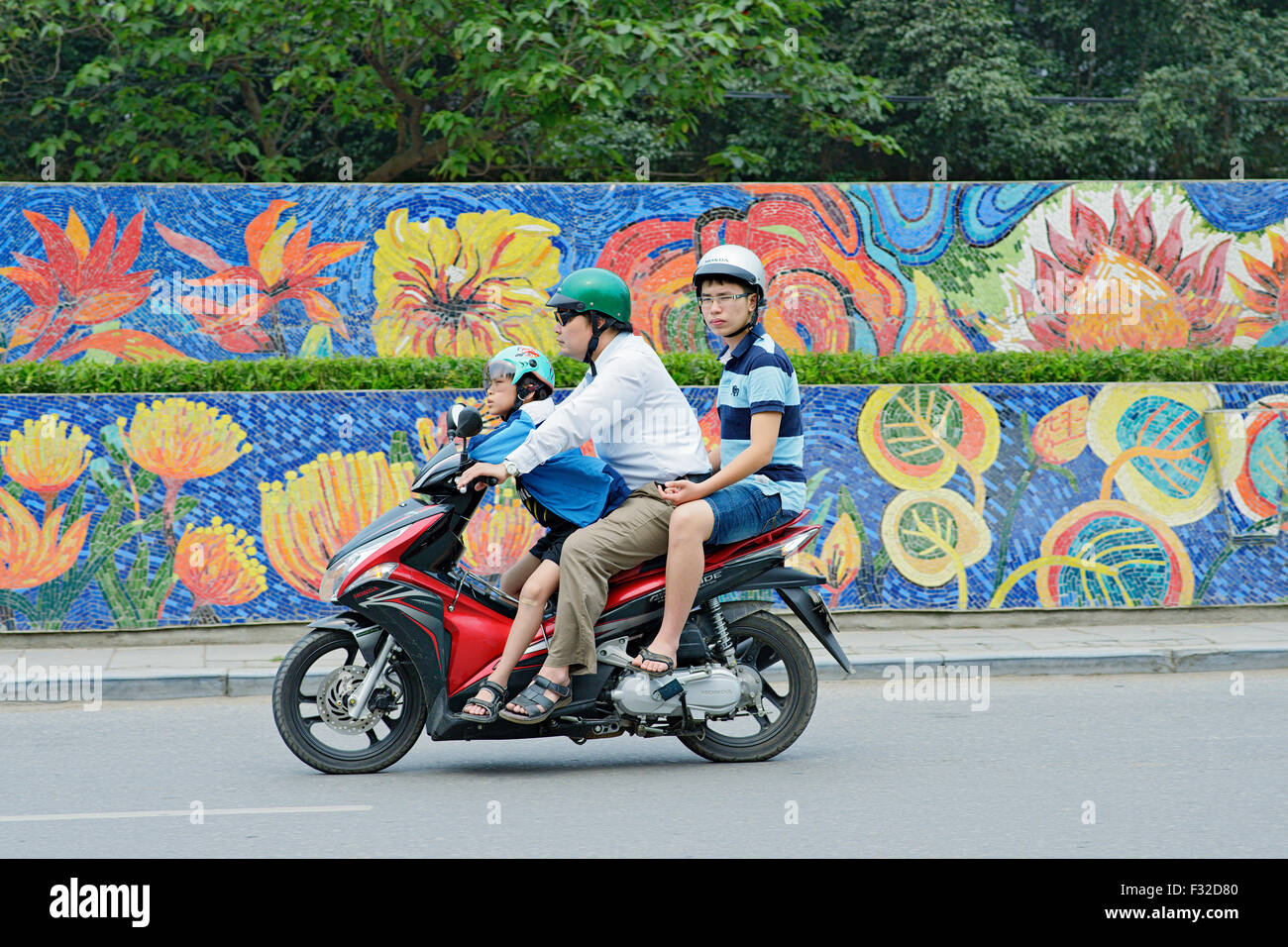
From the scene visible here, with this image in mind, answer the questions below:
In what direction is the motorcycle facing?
to the viewer's left

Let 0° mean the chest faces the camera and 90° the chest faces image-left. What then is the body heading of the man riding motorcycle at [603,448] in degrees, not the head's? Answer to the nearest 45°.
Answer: approximately 90°

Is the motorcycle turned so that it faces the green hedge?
no

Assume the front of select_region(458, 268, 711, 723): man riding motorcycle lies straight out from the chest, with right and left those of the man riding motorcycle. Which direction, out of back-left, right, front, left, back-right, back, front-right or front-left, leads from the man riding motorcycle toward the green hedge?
right

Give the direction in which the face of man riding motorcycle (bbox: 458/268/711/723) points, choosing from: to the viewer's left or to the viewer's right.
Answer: to the viewer's left

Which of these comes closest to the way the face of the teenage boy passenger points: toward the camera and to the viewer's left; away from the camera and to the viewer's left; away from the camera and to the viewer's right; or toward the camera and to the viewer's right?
toward the camera and to the viewer's left
